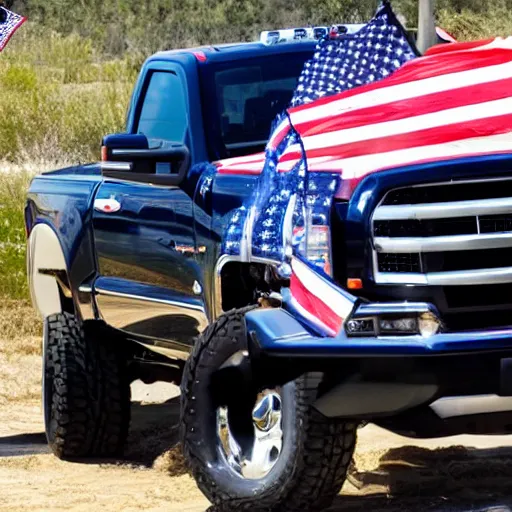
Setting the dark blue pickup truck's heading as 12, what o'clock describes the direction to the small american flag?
The small american flag is roughly at 7 o'clock from the dark blue pickup truck.

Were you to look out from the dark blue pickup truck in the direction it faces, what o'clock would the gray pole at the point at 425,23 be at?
The gray pole is roughly at 8 o'clock from the dark blue pickup truck.

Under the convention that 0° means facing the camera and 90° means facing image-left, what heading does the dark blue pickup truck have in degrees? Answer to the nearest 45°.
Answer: approximately 315°
